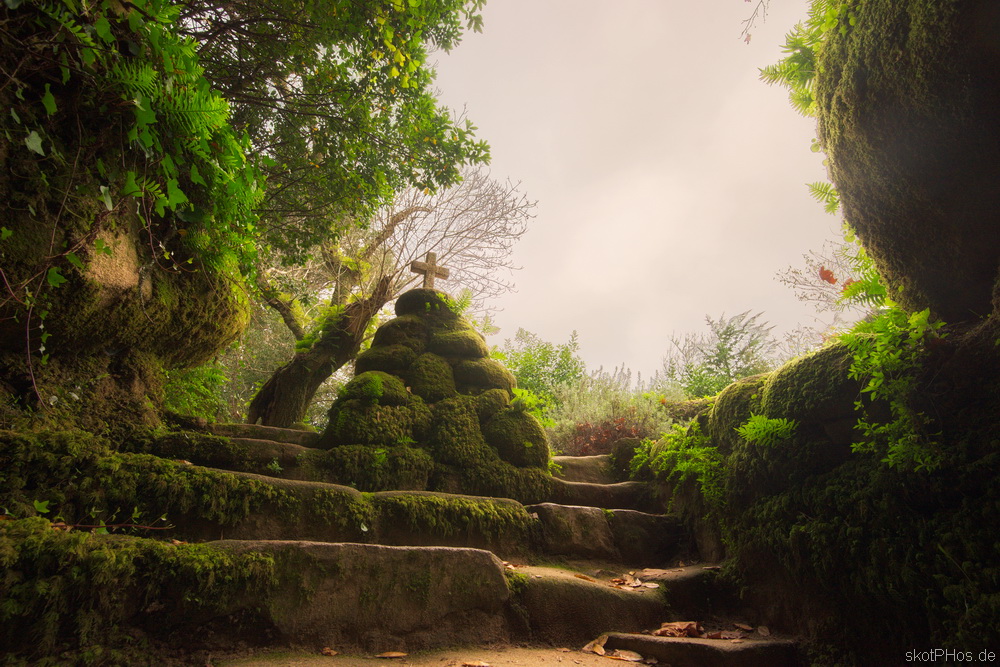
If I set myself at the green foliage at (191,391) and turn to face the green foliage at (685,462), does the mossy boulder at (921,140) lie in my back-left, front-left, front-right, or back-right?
front-right

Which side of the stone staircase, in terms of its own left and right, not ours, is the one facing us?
front

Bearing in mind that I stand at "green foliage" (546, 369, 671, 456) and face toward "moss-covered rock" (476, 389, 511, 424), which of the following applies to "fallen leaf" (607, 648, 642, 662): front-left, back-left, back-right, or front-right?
front-left

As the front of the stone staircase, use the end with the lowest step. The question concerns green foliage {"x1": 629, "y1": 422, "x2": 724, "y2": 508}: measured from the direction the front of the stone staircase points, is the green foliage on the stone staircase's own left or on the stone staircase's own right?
on the stone staircase's own left

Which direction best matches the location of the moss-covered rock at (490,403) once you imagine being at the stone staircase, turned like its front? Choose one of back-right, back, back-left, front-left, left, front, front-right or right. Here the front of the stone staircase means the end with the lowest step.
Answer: back

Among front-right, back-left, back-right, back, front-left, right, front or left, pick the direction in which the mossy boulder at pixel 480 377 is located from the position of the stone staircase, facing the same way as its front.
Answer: back

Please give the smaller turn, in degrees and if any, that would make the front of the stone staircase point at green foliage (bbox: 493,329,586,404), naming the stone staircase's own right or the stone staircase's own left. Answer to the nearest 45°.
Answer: approximately 180°

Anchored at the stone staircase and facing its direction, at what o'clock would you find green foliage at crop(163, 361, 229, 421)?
The green foliage is roughly at 4 o'clock from the stone staircase.

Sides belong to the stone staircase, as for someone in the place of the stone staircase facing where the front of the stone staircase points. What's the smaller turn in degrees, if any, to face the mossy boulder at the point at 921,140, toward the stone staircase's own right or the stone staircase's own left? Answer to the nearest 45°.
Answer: approximately 45° to the stone staircase's own left

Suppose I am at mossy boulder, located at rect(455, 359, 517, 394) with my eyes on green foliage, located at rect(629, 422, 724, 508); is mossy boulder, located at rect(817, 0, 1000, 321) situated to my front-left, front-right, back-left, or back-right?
front-right

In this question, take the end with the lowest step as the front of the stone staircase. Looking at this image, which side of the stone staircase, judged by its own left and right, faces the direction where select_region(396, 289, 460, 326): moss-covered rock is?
back
